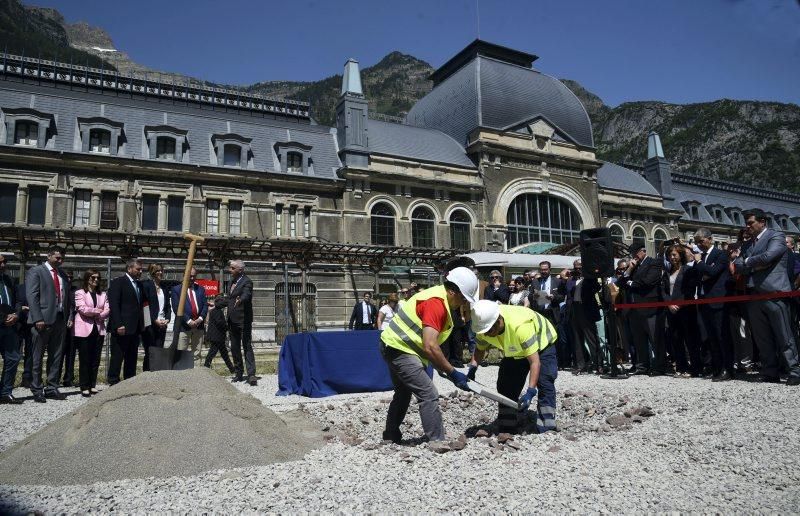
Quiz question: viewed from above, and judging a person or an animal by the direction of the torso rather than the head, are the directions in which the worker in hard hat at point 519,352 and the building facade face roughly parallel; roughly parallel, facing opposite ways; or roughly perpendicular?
roughly perpendicular

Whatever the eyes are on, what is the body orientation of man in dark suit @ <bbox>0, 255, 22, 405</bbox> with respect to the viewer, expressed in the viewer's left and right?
facing the viewer and to the right of the viewer

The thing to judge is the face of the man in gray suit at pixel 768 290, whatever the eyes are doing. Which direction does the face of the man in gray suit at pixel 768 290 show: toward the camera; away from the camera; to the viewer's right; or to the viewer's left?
to the viewer's left

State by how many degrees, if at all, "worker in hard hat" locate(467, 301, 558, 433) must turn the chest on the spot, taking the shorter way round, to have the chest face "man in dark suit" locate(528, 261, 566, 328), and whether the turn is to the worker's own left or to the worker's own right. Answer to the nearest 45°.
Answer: approximately 135° to the worker's own right

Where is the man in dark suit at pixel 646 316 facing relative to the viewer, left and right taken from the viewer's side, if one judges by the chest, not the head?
facing the viewer and to the left of the viewer

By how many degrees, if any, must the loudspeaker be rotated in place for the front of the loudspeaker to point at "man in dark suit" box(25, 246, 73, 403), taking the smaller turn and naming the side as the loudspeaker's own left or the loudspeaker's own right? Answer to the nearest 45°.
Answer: approximately 45° to the loudspeaker's own right

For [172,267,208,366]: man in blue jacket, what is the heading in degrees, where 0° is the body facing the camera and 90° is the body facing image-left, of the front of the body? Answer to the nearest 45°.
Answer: approximately 0°

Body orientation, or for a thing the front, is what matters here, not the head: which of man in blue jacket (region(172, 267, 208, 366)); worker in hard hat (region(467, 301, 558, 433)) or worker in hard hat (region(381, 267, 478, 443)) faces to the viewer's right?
worker in hard hat (region(381, 267, 478, 443))

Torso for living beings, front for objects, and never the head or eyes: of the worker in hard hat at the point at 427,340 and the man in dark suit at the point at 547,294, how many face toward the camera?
1

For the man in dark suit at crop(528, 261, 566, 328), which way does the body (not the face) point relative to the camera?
toward the camera

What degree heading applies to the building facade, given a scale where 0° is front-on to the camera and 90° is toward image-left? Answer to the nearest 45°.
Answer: approximately 315°

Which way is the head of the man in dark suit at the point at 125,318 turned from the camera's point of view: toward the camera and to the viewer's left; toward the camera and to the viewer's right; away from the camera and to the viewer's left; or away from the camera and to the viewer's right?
toward the camera and to the viewer's right

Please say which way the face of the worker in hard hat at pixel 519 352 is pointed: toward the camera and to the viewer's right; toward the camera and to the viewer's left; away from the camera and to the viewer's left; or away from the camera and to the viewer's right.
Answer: toward the camera and to the viewer's left

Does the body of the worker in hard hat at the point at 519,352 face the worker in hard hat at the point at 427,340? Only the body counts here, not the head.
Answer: yes

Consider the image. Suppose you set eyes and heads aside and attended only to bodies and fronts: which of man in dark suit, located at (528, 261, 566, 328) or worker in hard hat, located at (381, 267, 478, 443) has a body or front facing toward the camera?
the man in dark suit
